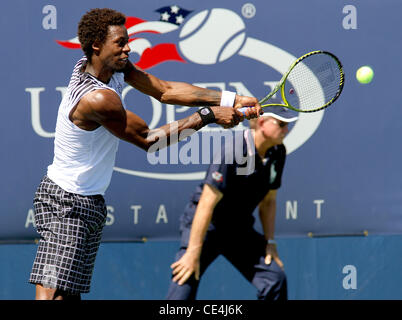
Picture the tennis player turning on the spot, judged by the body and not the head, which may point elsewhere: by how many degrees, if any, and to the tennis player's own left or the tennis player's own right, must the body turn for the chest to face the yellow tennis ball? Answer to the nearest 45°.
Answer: approximately 45° to the tennis player's own left

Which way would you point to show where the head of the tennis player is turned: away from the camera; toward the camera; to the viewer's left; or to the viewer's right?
to the viewer's right
